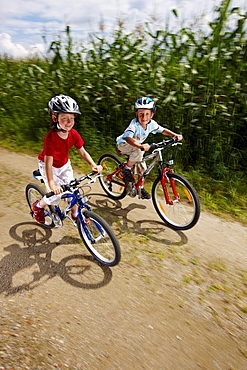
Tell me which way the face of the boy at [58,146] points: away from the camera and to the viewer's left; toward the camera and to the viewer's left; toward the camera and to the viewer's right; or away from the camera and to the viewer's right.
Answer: toward the camera and to the viewer's right

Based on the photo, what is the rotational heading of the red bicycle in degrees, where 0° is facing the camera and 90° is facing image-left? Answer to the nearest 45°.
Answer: approximately 315°

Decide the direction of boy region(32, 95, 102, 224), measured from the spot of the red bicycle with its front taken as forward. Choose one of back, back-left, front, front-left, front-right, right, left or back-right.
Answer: right

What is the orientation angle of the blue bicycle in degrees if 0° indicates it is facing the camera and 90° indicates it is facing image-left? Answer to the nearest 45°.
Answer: approximately 315°

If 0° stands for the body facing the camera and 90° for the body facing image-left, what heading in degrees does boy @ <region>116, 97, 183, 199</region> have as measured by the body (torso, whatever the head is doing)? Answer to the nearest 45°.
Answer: approximately 315°

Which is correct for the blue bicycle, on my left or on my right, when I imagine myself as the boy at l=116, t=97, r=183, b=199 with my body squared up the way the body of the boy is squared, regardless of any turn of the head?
on my right

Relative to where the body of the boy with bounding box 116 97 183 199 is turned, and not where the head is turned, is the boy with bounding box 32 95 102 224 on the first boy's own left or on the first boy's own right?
on the first boy's own right

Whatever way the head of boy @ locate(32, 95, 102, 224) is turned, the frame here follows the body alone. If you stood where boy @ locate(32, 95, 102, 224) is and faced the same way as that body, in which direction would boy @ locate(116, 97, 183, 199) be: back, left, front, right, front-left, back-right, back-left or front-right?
left
